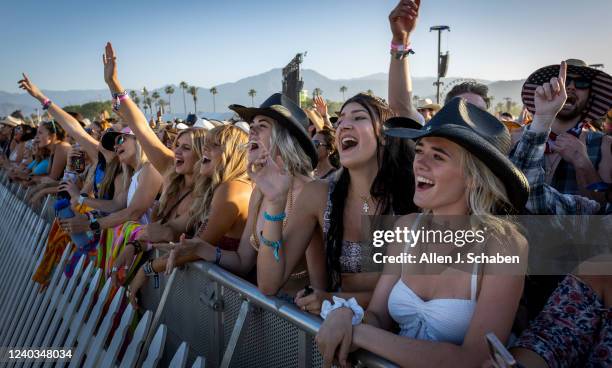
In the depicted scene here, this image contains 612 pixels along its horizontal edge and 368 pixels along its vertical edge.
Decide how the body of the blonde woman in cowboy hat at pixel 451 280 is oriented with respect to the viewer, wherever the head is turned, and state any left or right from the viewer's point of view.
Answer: facing the viewer and to the left of the viewer

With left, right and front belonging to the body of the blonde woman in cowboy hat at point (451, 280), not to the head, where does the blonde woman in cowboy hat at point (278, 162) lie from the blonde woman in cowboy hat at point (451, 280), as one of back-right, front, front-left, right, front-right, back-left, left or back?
right
